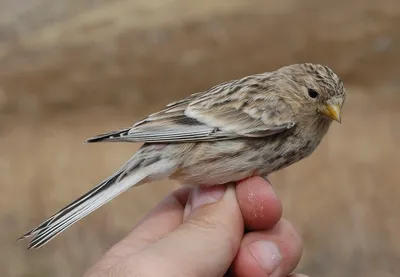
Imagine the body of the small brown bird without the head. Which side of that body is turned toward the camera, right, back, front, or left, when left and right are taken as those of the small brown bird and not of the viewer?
right
